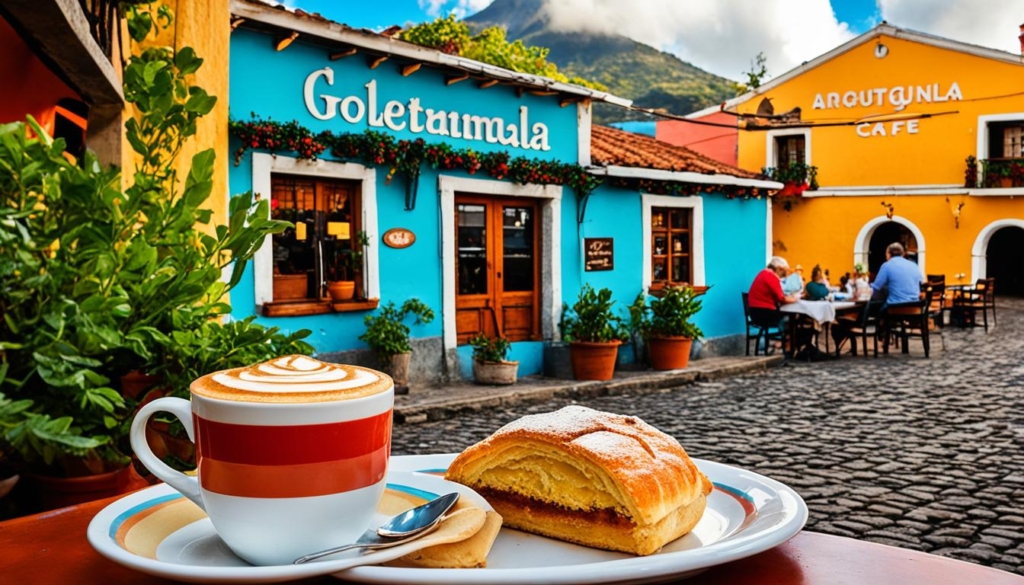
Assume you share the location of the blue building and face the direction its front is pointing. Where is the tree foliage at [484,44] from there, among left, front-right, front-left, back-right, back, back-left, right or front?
back-left

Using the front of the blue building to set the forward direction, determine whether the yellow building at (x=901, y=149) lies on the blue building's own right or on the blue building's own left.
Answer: on the blue building's own left

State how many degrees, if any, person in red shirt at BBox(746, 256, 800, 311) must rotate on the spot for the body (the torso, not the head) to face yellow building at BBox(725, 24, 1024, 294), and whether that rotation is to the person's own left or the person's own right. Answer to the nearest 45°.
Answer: approximately 90° to the person's own left

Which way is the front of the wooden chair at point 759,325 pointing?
to the viewer's right

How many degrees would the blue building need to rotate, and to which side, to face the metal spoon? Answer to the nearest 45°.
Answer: approximately 45° to its right

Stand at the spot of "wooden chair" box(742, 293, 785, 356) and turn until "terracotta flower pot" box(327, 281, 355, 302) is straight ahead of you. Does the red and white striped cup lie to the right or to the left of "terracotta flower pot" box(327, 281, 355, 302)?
left

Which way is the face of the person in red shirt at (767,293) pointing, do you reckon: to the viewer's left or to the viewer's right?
to the viewer's right

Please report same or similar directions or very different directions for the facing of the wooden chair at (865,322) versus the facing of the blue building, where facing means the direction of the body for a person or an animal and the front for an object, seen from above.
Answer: very different directions

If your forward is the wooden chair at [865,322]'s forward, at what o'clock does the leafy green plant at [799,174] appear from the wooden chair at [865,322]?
The leafy green plant is roughly at 1 o'clock from the wooden chair.

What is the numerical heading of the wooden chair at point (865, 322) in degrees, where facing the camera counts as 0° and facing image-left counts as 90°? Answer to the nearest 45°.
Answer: approximately 135°

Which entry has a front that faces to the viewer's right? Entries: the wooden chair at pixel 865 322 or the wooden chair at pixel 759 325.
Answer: the wooden chair at pixel 759 325

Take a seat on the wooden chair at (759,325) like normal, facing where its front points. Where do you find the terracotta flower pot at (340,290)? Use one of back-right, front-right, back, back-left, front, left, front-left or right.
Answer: back-right

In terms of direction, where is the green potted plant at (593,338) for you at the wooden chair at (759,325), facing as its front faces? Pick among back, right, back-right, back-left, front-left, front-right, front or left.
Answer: back-right

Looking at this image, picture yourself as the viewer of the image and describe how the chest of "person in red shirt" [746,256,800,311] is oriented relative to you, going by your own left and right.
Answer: facing to the right of the viewer

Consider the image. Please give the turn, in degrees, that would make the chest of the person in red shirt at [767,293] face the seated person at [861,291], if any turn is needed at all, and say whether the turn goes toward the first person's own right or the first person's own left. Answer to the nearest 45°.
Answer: approximately 45° to the first person's own left
